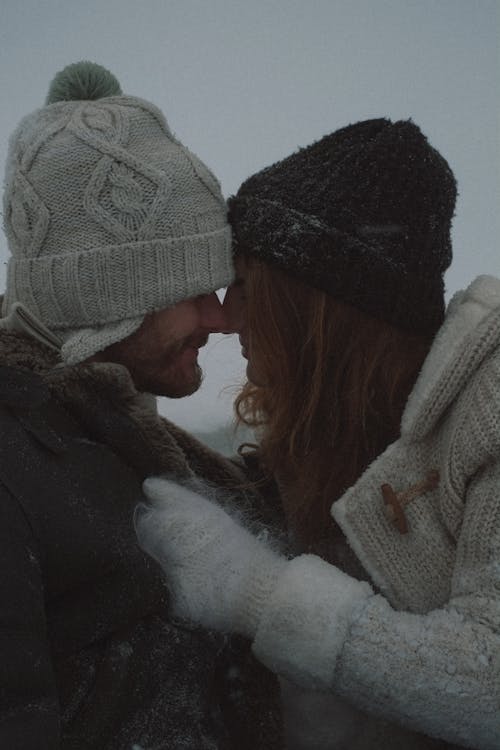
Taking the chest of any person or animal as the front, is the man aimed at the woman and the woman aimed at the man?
yes

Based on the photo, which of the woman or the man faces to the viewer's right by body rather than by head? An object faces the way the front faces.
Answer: the man

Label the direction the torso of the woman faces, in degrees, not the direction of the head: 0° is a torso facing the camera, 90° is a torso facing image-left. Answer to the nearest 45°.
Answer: approximately 90°

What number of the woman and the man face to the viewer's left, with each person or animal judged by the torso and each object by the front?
1

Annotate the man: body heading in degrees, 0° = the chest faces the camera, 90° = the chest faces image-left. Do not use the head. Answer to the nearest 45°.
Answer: approximately 270°

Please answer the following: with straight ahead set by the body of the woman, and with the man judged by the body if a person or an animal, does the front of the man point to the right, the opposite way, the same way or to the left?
the opposite way

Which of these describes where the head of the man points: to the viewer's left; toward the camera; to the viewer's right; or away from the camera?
to the viewer's right
